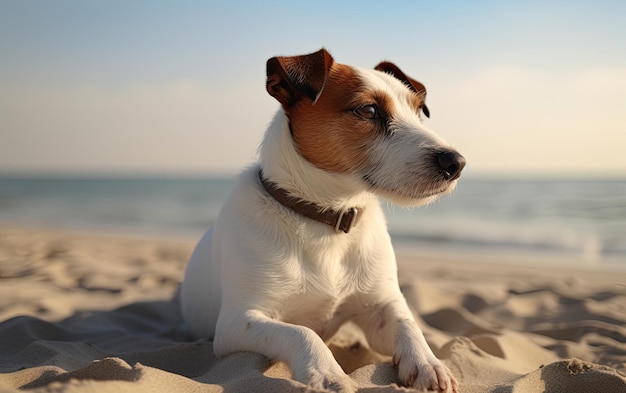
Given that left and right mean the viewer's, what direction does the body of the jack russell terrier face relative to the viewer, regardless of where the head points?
facing the viewer and to the right of the viewer
